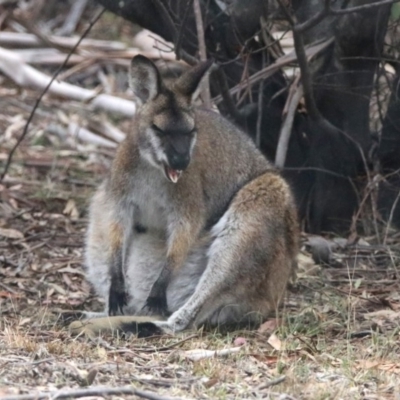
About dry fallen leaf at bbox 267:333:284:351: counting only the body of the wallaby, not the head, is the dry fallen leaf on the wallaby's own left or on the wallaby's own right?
on the wallaby's own left

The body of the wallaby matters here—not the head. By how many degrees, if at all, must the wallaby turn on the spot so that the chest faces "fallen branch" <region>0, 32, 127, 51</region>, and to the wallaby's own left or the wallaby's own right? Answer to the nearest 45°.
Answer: approximately 135° to the wallaby's own right

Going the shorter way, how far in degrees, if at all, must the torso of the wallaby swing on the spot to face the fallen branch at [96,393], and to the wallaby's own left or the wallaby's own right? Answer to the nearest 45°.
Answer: approximately 45° to the wallaby's own left

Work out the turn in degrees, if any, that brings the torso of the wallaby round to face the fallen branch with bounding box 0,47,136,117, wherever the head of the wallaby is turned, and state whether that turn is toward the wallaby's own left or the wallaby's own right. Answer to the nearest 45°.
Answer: approximately 135° to the wallaby's own right

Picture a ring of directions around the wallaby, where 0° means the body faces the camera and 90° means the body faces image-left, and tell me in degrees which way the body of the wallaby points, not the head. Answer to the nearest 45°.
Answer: approximately 45°

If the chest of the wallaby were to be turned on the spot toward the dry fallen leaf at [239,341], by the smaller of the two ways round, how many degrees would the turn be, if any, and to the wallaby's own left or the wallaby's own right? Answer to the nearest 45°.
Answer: approximately 90° to the wallaby's own left

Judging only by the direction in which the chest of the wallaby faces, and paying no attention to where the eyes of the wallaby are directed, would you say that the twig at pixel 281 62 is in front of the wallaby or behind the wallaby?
behind

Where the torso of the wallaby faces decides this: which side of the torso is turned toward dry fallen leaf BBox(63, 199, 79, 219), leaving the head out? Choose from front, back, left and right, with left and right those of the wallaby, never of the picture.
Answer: right

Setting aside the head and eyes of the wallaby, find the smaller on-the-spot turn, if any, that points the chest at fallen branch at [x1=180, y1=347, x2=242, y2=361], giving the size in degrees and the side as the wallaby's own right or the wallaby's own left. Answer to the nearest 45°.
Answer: approximately 45° to the wallaby's own left
